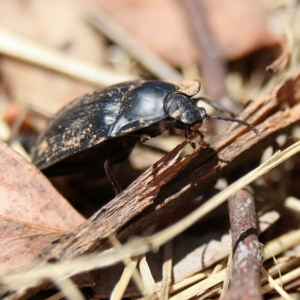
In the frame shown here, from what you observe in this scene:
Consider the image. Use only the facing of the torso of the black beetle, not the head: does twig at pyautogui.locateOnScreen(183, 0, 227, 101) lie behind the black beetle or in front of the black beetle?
in front

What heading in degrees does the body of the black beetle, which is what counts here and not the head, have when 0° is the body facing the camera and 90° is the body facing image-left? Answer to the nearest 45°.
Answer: approximately 270°
